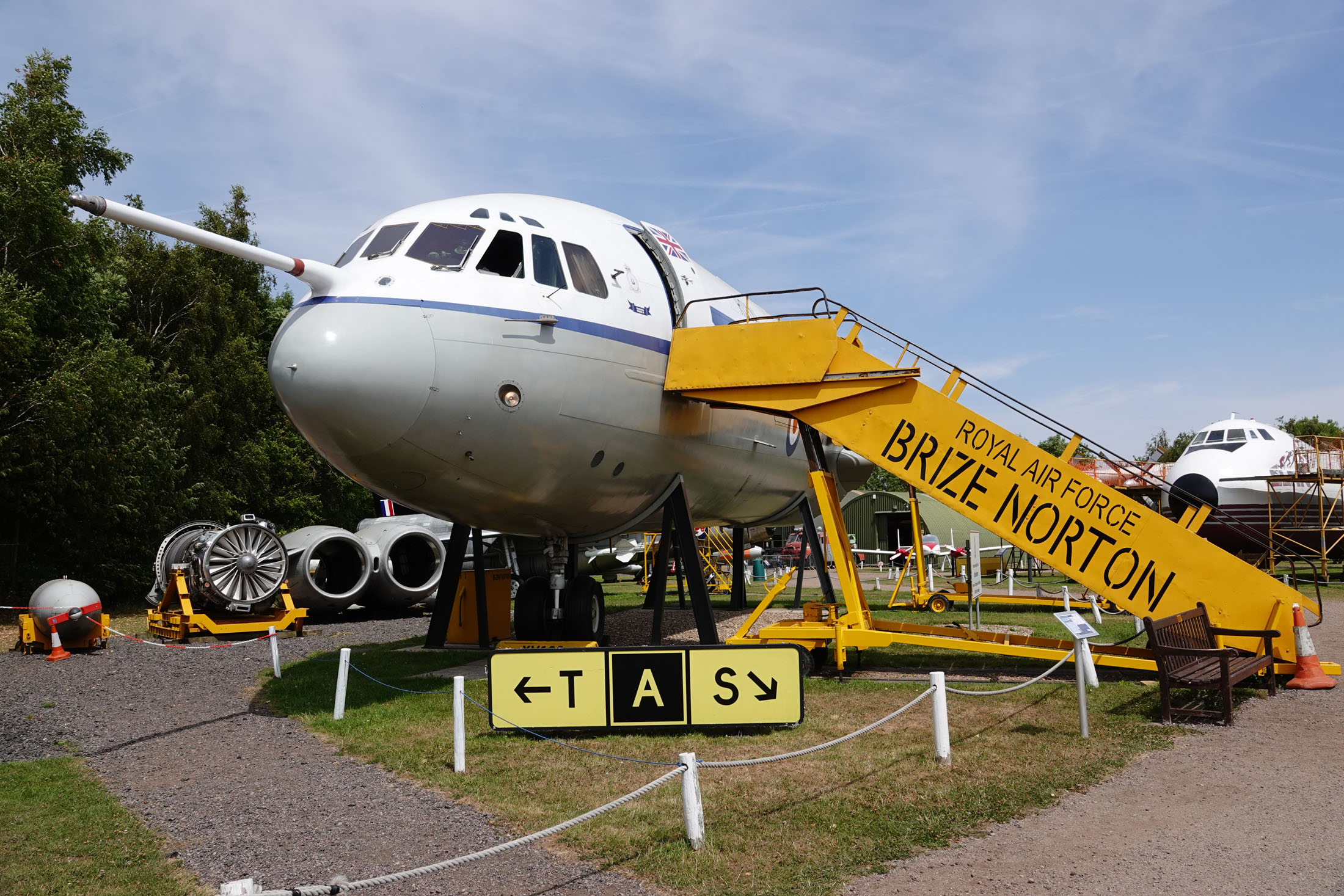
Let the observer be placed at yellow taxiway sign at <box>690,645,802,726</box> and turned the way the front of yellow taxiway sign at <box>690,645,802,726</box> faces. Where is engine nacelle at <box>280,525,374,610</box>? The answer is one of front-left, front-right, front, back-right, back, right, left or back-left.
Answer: back-right

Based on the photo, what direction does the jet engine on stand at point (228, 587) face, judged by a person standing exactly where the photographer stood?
facing the viewer and to the right of the viewer

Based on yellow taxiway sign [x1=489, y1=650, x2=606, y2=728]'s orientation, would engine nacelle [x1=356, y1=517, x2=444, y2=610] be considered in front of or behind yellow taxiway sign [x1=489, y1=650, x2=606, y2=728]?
behind

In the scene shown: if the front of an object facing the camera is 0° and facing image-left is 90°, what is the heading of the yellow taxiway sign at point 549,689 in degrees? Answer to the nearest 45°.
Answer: approximately 0°

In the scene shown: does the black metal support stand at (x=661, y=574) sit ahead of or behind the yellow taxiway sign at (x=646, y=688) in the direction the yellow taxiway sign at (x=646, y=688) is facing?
behind

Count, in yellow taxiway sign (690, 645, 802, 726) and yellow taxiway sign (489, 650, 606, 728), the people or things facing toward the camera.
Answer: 2

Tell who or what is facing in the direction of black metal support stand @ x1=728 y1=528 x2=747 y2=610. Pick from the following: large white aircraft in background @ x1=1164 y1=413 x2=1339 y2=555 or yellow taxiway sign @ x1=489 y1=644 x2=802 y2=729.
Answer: the large white aircraft in background

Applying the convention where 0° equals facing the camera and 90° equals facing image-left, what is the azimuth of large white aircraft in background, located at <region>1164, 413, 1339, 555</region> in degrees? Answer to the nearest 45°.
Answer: approximately 45°
